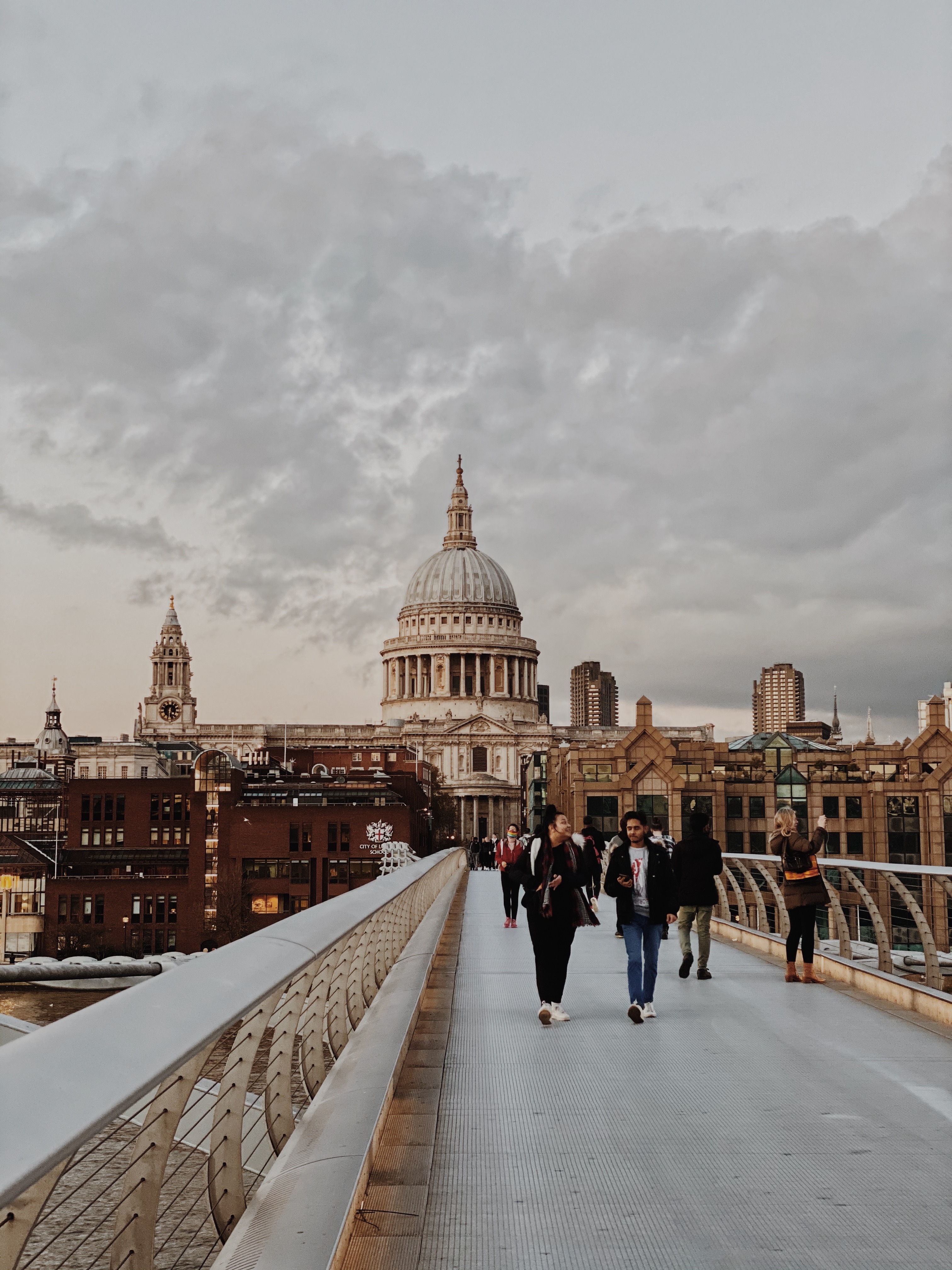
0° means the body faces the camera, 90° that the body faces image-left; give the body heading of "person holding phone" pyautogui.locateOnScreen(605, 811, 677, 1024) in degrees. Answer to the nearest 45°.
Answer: approximately 0°

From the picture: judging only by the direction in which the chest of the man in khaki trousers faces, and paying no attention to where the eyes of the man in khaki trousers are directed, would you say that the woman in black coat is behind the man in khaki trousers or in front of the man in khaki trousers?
behind

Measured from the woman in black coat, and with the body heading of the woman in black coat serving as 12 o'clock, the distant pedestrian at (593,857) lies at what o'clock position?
The distant pedestrian is roughly at 6 o'clock from the woman in black coat.

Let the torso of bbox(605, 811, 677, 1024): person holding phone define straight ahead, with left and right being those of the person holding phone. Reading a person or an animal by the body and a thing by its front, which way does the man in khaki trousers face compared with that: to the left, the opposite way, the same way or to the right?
the opposite way

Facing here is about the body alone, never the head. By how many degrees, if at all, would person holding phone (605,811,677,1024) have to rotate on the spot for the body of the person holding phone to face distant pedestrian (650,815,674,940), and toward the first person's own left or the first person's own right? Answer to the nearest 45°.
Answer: approximately 180°

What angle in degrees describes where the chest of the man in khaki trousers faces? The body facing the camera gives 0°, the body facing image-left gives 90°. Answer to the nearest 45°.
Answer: approximately 180°

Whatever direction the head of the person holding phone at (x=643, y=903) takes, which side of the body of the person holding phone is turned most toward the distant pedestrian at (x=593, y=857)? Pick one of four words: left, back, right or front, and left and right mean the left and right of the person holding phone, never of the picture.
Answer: back

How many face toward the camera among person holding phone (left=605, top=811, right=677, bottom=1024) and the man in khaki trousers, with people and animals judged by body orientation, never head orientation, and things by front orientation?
1

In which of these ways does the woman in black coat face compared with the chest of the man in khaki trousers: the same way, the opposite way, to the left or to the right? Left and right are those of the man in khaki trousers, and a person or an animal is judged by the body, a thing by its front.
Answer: the opposite way
